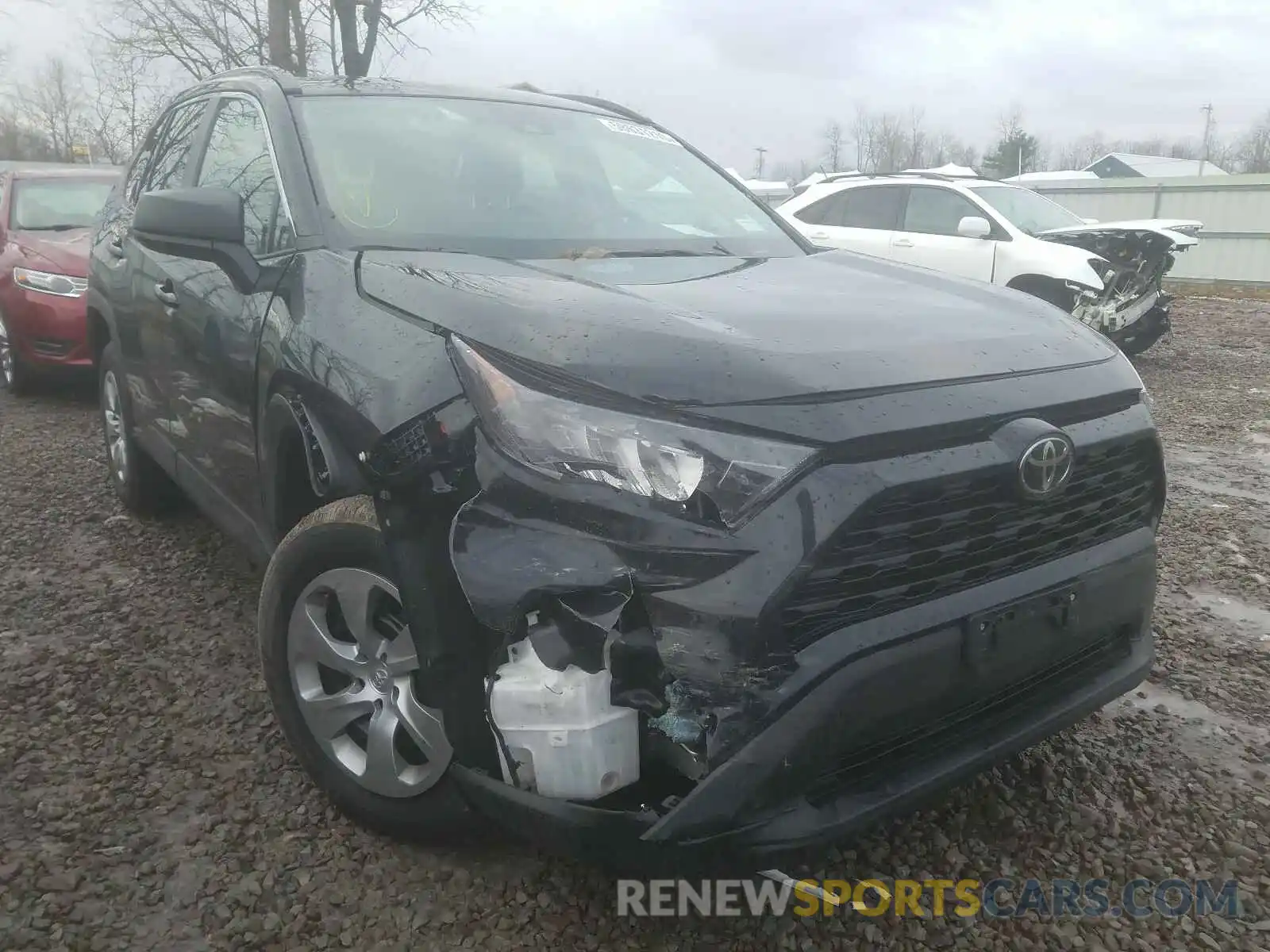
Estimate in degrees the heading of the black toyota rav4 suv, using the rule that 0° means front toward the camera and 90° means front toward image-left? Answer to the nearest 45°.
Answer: approximately 315°

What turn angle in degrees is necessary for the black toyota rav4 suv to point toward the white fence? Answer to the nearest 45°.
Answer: approximately 90° to its left

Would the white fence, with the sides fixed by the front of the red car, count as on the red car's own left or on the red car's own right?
on the red car's own left

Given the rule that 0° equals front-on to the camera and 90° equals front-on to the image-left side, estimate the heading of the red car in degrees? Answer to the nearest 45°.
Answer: approximately 315°

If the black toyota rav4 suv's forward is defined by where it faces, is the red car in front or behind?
behind
